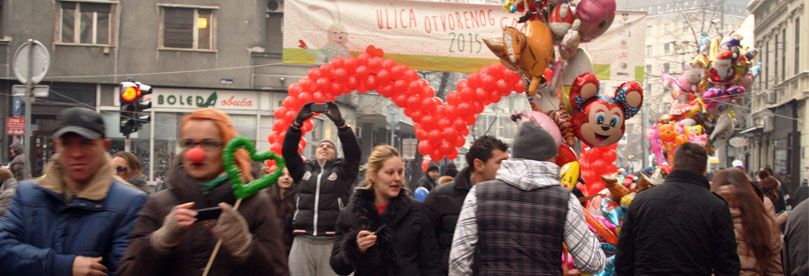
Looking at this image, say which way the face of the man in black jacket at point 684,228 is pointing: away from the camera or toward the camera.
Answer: away from the camera

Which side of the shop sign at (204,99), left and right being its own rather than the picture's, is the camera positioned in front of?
front

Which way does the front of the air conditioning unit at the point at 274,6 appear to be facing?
toward the camera

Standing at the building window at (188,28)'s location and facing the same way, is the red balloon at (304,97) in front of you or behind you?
in front

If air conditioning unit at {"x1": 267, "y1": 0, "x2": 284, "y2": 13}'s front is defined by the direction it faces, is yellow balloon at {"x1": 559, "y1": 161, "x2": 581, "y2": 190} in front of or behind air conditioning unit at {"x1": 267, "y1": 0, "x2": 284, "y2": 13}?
in front
